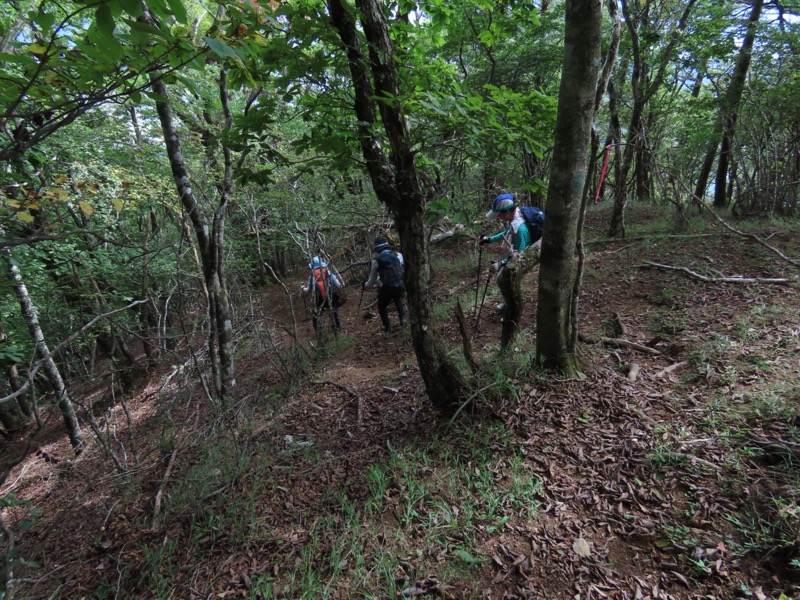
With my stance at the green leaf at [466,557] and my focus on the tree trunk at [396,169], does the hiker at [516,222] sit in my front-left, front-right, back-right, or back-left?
front-right

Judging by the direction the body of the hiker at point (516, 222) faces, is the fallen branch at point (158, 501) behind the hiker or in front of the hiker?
in front

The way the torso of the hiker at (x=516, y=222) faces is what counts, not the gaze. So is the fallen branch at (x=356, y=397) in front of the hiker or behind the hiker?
in front

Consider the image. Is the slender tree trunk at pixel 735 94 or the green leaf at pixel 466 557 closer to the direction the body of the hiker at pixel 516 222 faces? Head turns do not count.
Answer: the green leaf

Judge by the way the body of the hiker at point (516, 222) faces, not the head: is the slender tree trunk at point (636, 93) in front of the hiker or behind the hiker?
behind

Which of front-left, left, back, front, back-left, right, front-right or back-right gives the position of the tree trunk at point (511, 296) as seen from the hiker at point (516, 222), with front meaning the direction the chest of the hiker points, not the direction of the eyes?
front-left

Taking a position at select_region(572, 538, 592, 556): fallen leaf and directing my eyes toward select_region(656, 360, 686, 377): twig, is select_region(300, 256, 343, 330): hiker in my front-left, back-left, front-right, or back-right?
front-left

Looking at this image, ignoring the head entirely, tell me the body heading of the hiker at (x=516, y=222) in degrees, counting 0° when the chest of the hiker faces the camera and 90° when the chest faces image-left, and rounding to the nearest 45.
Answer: approximately 45°

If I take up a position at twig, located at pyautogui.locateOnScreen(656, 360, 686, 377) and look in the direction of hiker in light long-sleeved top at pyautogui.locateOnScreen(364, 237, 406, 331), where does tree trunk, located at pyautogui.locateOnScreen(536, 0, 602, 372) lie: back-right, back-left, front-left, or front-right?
front-left

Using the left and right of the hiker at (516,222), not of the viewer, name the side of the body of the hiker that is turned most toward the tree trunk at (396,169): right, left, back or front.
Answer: left

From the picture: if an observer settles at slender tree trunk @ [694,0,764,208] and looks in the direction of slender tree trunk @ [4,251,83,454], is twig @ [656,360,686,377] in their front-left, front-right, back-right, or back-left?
front-left

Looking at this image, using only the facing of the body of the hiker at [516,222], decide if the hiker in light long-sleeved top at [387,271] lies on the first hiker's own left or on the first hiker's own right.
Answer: on the first hiker's own right
